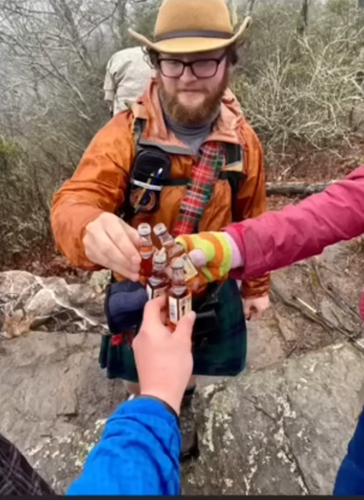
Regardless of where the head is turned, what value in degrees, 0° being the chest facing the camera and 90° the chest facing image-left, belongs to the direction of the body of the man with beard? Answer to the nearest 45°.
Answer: approximately 0°

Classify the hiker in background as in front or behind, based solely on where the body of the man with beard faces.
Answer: behind

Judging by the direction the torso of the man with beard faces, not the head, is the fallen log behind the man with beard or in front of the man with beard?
behind
